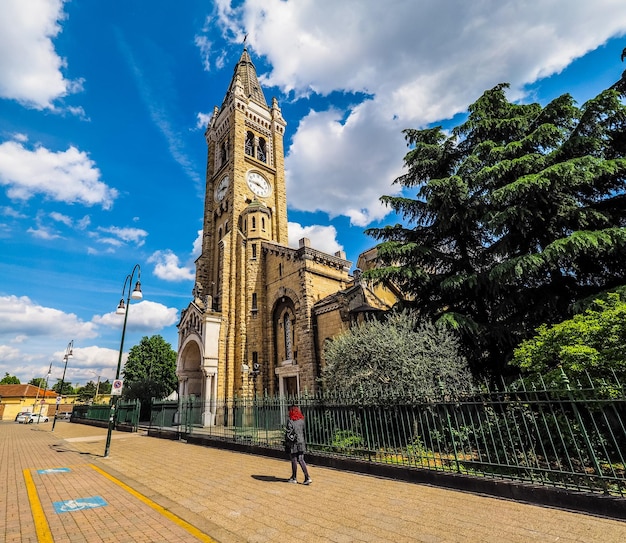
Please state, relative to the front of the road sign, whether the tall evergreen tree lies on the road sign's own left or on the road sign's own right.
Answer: on the road sign's own left

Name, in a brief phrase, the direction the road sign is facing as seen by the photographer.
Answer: facing the viewer

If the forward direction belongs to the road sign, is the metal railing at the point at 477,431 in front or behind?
in front

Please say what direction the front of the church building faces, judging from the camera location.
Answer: facing the viewer and to the left of the viewer

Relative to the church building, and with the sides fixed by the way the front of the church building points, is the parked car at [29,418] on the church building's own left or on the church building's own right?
on the church building's own right

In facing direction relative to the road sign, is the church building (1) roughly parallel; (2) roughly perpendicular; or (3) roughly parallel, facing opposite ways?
roughly perpendicular

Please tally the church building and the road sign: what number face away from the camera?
0

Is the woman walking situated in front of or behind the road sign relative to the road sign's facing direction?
in front

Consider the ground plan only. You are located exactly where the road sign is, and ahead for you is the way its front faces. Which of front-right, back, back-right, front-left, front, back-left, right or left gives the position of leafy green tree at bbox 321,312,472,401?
front-left

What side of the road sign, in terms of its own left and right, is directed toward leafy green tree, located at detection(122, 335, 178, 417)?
back

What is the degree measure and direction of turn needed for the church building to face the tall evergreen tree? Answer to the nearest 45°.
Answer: approximately 90° to its left

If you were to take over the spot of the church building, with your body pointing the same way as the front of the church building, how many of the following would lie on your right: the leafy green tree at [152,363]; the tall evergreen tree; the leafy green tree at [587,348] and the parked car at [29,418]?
2
